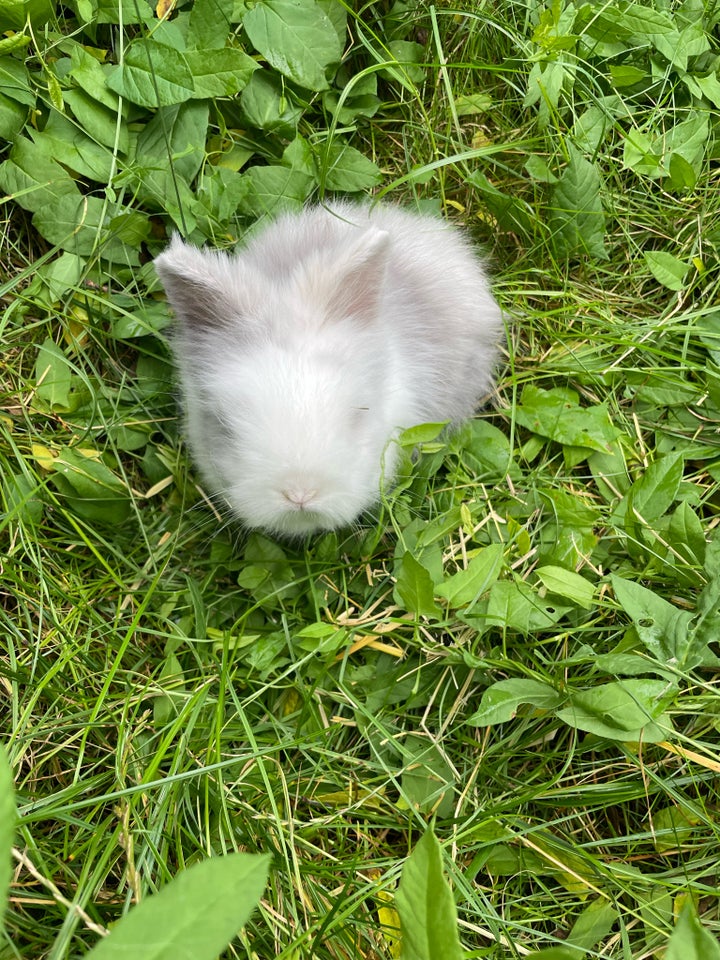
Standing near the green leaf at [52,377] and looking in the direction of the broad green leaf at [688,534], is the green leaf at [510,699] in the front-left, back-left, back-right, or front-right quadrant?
front-right

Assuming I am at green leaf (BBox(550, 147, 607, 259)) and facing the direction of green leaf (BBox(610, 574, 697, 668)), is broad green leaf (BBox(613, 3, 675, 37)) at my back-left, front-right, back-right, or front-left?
back-left

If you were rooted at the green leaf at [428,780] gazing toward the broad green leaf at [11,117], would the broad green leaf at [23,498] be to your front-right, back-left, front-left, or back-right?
front-left

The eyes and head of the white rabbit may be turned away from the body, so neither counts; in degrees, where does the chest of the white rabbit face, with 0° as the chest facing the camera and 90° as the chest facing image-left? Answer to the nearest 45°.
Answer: approximately 45°

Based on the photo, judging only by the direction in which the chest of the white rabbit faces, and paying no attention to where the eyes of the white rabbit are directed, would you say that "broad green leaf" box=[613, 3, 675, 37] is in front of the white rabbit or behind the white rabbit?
behind

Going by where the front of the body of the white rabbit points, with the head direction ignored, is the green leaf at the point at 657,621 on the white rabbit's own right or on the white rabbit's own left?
on the white rabbit's own left

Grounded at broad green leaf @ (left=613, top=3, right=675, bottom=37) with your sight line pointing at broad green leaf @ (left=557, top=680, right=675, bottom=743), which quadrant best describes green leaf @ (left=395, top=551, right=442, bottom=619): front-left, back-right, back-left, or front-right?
front-right

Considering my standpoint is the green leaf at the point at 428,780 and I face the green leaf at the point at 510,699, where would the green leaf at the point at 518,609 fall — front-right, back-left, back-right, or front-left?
front-left
